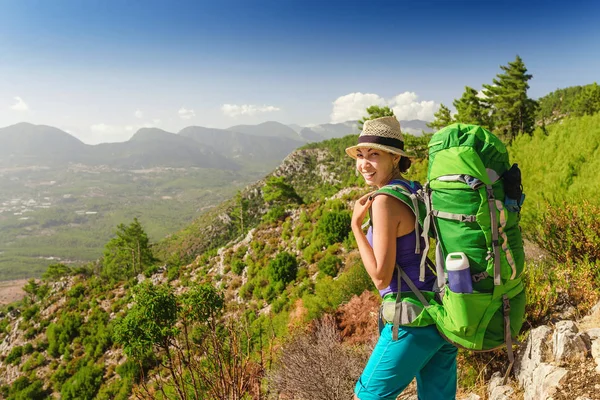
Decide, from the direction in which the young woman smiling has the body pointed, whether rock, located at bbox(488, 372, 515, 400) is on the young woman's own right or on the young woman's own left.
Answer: on the young woman's own right

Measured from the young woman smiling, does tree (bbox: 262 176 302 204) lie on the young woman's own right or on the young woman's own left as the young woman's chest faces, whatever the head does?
on the young woman's own right

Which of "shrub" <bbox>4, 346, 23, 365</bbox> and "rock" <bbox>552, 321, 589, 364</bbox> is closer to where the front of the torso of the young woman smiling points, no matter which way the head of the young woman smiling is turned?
the shrub

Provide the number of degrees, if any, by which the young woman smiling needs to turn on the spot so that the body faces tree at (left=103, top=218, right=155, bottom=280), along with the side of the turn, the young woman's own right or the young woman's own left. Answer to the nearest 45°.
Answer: approximately 45° to the young woman's own right

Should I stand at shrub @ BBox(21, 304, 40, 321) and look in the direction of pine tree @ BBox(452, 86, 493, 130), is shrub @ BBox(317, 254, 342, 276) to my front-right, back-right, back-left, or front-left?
front-right

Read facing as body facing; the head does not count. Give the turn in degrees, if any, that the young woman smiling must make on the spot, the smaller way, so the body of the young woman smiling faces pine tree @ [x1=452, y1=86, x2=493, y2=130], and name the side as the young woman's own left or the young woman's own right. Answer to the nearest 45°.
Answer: approximately 90° to the young woman's own right

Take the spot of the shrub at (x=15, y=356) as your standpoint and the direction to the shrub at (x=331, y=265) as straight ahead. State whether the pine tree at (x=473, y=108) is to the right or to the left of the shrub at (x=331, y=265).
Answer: left

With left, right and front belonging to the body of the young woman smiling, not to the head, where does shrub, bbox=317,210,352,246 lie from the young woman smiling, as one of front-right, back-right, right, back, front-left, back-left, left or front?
right

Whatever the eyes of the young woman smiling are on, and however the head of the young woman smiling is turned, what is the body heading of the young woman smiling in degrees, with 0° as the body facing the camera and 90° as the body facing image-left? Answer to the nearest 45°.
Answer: approximately 90°
